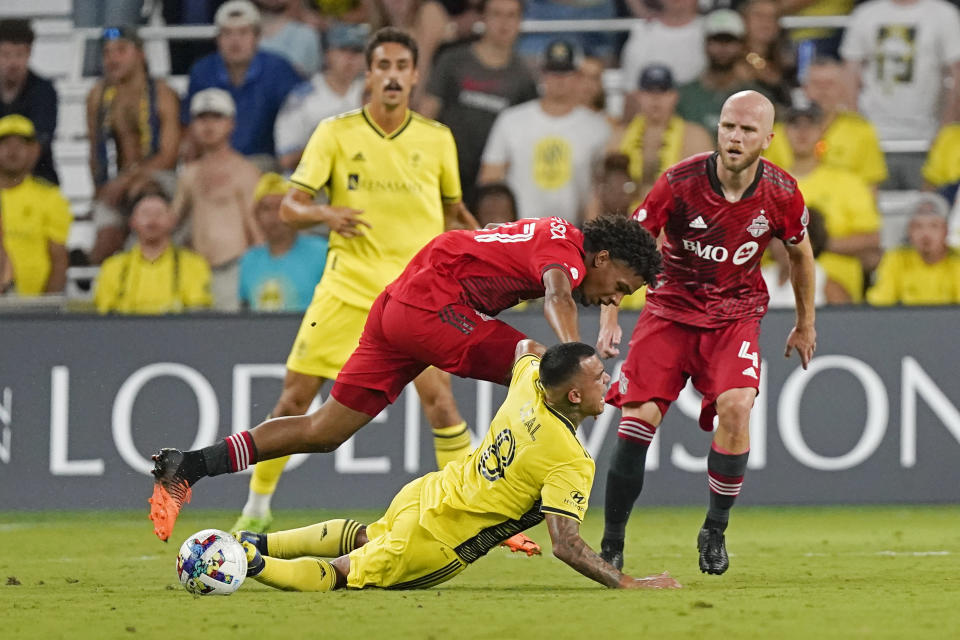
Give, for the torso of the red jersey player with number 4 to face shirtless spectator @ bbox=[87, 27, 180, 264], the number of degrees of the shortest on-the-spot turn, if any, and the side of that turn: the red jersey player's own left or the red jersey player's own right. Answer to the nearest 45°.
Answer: approximately 135° to the red jersey player's own right

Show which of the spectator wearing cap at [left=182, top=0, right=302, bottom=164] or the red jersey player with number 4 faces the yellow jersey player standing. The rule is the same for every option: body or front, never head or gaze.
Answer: the spectator wearing cap

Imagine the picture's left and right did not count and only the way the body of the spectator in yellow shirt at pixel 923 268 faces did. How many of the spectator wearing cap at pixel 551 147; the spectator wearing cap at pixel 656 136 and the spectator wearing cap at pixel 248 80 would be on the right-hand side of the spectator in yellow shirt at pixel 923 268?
3

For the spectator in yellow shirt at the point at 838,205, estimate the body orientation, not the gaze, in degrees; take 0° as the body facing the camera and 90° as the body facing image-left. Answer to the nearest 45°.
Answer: approximately 45°

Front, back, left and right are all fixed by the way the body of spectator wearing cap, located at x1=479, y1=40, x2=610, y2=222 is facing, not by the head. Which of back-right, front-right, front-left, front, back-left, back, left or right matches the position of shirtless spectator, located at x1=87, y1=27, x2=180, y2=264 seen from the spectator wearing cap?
right

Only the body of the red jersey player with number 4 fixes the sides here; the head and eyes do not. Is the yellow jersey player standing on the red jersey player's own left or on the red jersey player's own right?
on the red jersey player's own right
